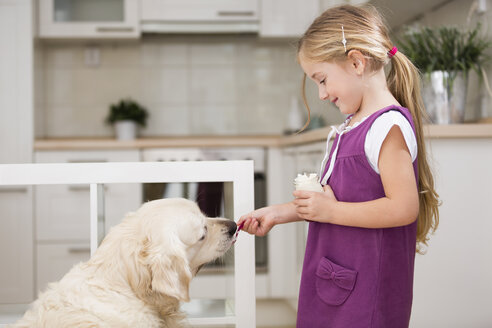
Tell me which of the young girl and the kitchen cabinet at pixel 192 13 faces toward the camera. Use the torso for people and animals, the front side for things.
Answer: the kitchen cabinet

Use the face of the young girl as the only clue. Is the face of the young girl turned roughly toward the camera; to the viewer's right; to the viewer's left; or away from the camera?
to the viewer's left

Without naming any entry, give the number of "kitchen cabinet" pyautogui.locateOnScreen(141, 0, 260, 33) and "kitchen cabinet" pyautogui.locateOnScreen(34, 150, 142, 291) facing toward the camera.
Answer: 2

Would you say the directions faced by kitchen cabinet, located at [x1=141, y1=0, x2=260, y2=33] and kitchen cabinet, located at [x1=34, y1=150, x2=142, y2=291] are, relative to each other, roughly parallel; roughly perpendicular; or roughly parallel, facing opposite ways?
roughly parallel

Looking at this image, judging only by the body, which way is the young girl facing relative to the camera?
to the viewer's left

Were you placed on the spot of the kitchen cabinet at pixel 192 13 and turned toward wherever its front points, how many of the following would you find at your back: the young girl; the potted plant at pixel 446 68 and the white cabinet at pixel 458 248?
0

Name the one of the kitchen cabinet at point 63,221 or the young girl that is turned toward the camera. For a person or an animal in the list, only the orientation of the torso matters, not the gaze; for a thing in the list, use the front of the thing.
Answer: the kitchen cabinet

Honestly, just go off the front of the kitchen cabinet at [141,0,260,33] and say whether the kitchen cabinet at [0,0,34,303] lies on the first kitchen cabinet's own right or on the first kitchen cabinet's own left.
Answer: on the first kitchen cabinet's own right

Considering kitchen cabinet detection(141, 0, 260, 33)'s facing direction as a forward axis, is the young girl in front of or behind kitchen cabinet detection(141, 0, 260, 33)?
in front

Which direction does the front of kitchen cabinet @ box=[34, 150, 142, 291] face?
toward the camera

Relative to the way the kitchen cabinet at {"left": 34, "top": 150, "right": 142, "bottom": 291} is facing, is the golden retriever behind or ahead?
ahead

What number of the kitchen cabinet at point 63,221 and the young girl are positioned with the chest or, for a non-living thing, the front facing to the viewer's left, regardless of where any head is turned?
1
